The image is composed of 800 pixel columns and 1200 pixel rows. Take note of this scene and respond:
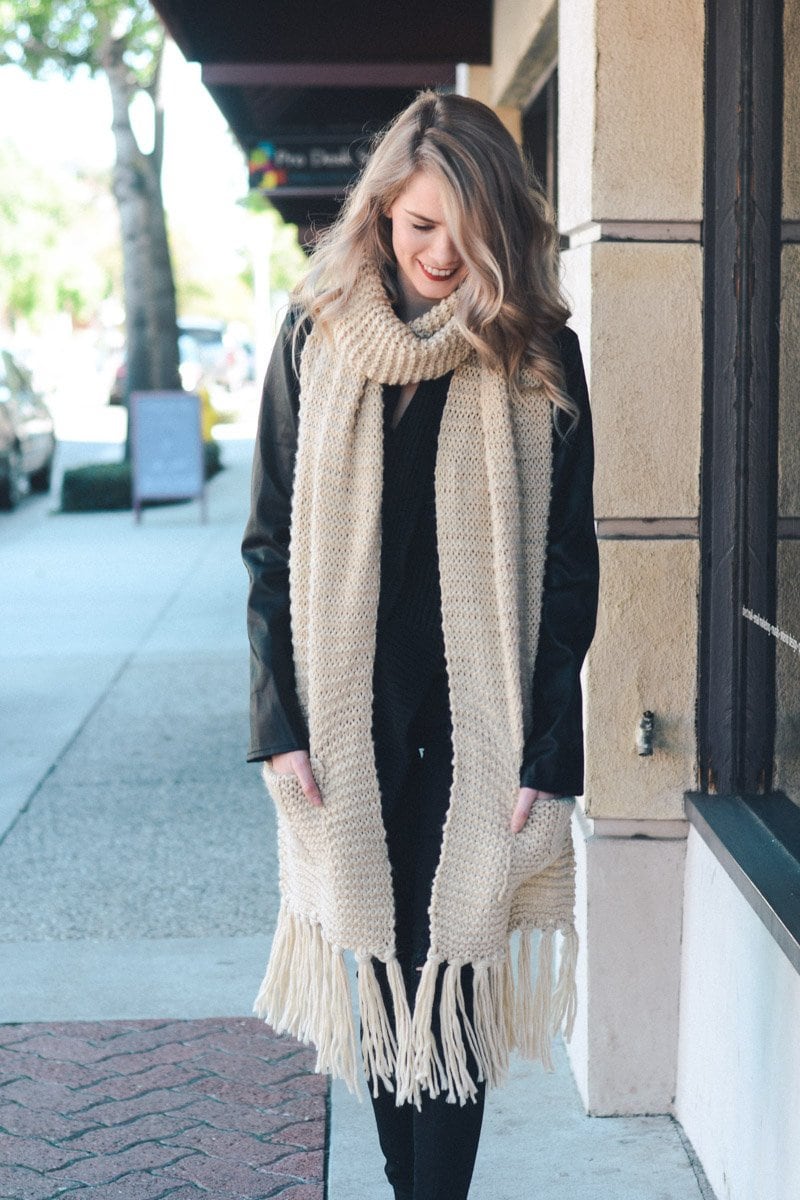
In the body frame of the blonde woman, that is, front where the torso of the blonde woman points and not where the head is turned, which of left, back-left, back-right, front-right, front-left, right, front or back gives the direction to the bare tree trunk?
back

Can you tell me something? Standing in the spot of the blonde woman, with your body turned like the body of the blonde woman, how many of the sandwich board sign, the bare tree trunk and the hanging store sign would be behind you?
3

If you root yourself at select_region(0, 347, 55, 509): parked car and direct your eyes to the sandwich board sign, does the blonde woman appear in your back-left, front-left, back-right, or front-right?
front-right

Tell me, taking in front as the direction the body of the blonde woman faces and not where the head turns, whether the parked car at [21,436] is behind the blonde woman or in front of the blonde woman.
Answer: behind

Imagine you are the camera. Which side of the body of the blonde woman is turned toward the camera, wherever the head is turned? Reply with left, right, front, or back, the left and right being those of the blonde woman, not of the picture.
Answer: front

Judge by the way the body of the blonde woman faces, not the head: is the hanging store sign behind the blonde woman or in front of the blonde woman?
behind

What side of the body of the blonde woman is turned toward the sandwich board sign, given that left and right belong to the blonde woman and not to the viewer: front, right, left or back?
back
